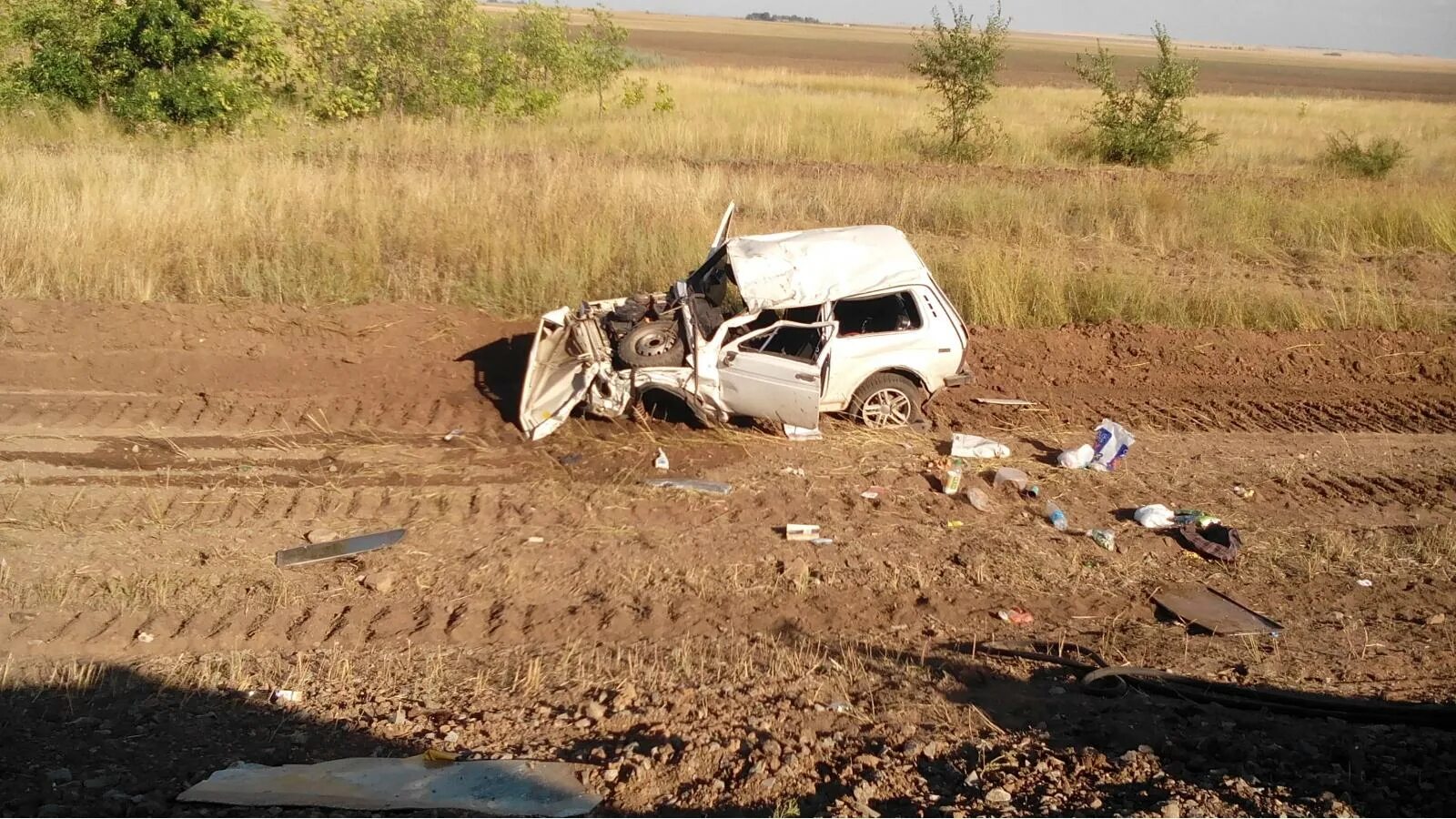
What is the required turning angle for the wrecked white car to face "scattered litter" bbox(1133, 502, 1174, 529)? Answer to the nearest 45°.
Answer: approximately 135° to its left

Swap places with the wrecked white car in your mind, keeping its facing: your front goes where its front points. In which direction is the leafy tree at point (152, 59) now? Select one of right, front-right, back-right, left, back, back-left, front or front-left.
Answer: front-right

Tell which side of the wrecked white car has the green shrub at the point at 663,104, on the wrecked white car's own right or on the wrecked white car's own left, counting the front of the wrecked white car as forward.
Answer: on the wrecked white car's own right

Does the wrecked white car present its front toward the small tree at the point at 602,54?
no

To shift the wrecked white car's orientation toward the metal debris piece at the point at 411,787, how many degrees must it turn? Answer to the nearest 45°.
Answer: approximately 90° to its left

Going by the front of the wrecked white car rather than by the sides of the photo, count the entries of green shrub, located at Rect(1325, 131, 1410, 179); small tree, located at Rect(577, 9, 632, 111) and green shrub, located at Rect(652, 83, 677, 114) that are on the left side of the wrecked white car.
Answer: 0

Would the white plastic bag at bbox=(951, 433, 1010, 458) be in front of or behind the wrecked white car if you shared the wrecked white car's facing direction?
behind

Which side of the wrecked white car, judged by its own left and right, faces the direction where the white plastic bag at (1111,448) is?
back

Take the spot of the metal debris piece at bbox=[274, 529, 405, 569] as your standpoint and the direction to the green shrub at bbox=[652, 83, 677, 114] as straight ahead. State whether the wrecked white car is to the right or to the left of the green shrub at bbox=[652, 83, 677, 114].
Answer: right

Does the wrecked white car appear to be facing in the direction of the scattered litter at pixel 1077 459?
no

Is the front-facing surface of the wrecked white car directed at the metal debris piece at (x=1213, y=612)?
no

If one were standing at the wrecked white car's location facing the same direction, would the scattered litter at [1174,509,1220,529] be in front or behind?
behind

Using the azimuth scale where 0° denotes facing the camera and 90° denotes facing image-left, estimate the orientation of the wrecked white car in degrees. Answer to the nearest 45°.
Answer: approximately 90°

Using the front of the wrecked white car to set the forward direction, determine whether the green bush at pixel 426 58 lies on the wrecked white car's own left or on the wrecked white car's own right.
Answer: on the wrecked white car's own right

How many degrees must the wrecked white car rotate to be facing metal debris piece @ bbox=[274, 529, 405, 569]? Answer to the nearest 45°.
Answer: approximately 45° to its left

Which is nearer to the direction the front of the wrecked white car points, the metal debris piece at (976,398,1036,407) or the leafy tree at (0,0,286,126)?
the leafy tree

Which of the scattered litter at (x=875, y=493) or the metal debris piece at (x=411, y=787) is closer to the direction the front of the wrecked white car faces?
the metal debris piece

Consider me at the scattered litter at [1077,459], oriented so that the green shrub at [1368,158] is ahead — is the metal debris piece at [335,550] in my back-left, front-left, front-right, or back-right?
back-left

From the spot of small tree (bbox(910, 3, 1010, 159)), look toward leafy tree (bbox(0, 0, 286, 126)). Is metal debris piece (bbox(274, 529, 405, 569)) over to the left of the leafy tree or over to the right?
left
